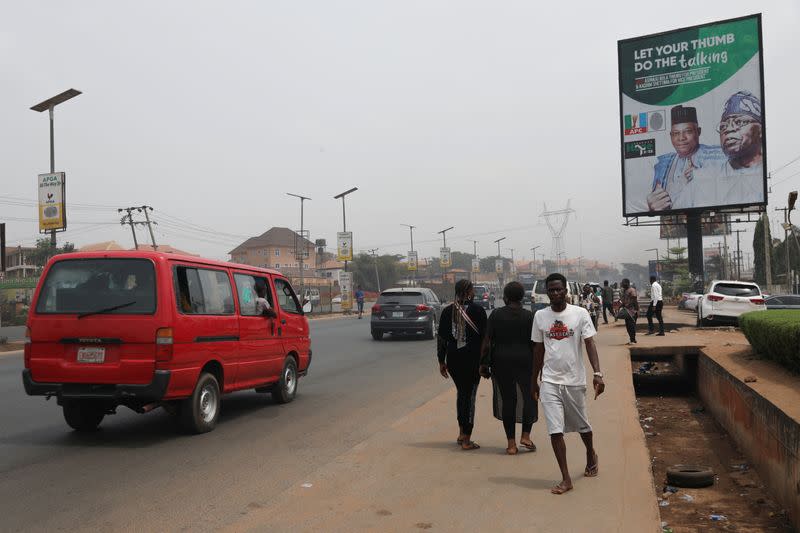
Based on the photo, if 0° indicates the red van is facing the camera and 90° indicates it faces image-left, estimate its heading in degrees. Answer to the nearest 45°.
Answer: approximately 225°

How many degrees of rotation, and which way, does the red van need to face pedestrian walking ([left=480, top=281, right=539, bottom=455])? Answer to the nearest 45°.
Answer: approximately 90° to its right

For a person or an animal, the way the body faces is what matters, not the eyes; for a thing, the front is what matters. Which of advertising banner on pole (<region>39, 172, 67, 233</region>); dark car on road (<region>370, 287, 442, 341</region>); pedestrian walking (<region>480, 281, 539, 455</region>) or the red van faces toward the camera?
the advertising banner on pole

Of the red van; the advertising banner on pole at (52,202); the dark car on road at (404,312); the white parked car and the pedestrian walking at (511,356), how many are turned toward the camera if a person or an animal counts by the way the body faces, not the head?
1

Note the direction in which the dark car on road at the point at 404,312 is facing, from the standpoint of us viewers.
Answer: facing away from the viewer

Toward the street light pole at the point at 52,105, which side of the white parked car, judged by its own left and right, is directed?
left

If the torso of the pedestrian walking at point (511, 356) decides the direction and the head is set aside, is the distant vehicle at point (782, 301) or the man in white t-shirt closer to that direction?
the distant vehicle

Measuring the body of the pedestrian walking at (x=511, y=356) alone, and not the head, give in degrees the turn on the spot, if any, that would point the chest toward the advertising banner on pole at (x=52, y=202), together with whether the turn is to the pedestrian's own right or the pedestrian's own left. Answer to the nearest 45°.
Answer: approximately 45° to the pedestrian's own left

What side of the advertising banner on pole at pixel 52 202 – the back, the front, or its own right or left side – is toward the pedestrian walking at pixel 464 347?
front

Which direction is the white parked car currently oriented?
away from the camera

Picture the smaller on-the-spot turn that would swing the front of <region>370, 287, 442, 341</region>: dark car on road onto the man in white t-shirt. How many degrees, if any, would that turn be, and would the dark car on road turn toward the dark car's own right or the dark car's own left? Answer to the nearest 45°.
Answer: approximately 180°

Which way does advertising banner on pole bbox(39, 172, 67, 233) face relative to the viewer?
toward the camera

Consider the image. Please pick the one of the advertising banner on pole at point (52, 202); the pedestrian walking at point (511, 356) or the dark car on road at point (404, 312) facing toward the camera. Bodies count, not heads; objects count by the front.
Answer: the advertising banner on pole

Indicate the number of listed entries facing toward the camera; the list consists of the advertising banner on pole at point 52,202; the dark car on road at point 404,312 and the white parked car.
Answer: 1

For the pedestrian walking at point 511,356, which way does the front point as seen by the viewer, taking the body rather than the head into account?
away from the camera

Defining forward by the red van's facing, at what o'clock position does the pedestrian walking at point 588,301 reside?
The pedestrian walking is roughly at 12 o'clock from the red van.

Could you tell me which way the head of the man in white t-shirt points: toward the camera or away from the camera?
toward the camera

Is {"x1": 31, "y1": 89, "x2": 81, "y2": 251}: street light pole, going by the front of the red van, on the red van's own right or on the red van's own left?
on the red van's own left

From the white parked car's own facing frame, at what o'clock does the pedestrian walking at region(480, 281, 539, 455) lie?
The pedestrian walking is roughly at 6 o'clock from the white parked car.

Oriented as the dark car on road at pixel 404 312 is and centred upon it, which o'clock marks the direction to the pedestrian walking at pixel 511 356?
The pedestrian walking is roughly at 6 o'clock from the dark car on road.
